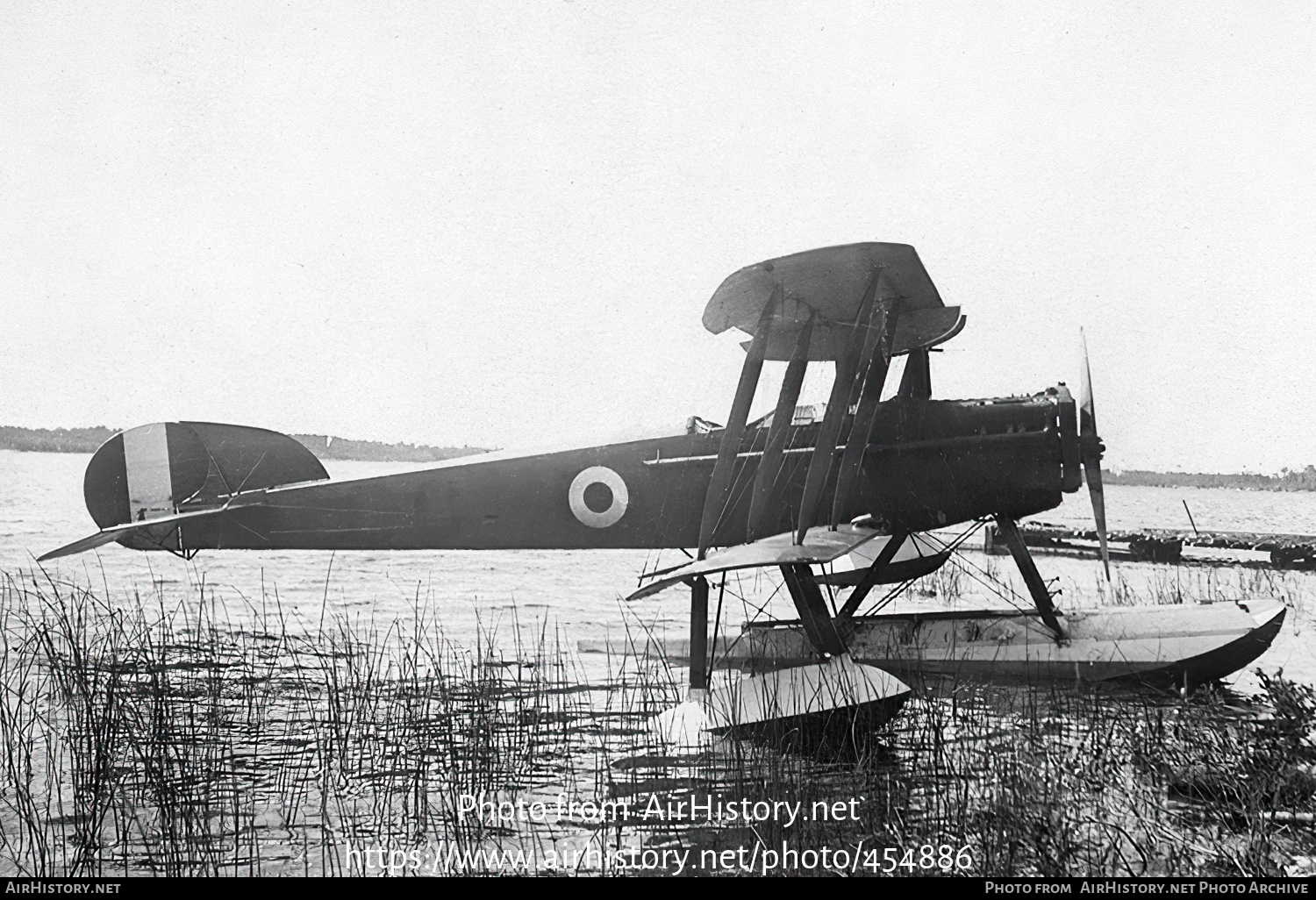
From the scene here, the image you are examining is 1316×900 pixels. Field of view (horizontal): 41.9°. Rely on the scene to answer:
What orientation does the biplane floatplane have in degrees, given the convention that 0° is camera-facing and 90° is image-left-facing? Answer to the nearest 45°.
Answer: approximately 270°
